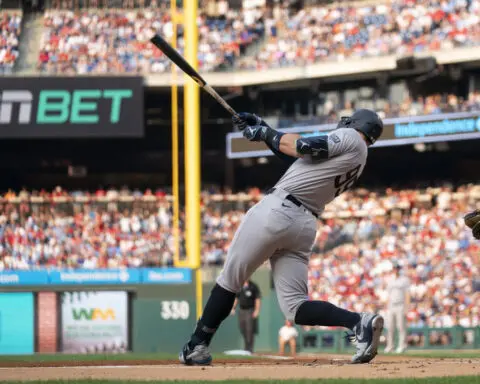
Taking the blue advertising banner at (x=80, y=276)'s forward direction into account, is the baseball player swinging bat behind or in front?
in front

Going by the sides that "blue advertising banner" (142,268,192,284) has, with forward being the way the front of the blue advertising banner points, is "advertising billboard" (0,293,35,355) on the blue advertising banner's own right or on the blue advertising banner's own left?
on the blue advertising banner's own right

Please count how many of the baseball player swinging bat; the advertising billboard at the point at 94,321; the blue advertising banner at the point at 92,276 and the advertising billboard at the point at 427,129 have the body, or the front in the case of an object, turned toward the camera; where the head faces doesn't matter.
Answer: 3

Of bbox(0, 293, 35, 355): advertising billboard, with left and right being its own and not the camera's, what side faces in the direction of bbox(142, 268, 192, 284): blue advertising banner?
left

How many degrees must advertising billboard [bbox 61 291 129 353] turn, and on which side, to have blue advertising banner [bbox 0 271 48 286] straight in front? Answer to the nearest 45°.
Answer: approximately 90° to its right

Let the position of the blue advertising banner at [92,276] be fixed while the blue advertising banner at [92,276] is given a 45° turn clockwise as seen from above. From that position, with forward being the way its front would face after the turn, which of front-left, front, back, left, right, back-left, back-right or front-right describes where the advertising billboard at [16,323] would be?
front-right

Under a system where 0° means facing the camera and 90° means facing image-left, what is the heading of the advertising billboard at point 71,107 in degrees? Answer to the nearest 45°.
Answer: approximately 0°
